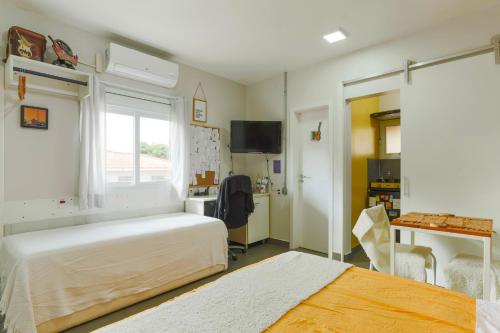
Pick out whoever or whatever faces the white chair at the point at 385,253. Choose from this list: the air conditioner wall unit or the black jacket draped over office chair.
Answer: the air conditioner wall unit

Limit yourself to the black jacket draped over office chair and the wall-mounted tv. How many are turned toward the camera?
1

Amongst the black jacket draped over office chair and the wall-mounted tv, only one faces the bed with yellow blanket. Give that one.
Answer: the wall-mounted tv

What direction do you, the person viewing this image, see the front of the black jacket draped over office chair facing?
facing away from the viewer and to the left of the viewer

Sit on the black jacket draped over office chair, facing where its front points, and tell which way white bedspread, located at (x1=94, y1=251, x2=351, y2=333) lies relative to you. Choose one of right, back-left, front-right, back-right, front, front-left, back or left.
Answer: back-left

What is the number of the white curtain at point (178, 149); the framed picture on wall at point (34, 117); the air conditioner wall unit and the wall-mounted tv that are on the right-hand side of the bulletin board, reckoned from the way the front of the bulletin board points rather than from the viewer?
3

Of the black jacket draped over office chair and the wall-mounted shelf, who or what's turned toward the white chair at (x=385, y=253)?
the wall-mounted shelf

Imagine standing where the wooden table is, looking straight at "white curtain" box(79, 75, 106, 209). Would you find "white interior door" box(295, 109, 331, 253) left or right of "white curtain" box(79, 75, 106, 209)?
right

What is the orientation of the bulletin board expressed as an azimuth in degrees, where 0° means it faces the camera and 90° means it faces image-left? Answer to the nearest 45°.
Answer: approximately 315°
